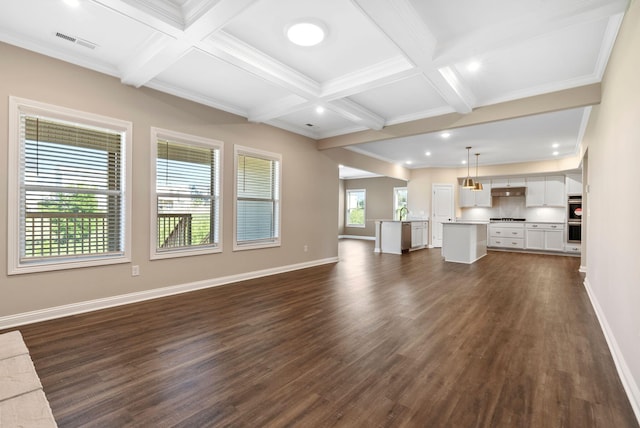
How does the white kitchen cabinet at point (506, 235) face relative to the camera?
toward the camera

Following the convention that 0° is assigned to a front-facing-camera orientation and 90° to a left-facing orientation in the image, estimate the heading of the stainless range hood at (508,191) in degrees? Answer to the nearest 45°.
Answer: approximately 0°

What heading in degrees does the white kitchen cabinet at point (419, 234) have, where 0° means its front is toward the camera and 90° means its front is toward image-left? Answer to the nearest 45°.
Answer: approximately 315°

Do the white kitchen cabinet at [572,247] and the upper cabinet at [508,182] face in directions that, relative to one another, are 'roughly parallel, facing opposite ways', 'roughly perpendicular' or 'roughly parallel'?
roughly parallel

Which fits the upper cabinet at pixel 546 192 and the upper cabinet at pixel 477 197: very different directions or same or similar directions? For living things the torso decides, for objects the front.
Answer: same or similar directions

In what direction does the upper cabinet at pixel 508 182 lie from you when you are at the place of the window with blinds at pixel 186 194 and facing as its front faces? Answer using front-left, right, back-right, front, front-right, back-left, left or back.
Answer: front-left

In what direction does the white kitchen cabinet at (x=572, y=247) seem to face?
toward the camera

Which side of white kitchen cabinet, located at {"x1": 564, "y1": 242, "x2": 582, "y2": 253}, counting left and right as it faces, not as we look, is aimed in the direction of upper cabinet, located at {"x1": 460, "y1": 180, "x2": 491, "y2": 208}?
right

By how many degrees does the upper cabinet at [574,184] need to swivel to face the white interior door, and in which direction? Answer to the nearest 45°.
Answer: approximately 90° to its right

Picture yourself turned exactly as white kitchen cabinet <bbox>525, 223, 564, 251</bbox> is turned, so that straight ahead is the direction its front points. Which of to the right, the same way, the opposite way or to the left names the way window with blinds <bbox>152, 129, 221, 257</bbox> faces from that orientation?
to the left

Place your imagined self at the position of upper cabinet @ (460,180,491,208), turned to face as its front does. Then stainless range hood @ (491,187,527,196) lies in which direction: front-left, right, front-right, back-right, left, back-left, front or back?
left

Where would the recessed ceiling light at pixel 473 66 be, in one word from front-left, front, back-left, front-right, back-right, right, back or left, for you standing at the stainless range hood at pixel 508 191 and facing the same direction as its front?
front

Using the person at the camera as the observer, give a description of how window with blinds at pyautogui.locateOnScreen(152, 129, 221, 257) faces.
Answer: facing the viewer and to the right of the viewer

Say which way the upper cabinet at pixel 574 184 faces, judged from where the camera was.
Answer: facing the viewer

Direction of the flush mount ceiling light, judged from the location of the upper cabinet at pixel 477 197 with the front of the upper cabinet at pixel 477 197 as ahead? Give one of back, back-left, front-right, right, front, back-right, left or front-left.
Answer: front

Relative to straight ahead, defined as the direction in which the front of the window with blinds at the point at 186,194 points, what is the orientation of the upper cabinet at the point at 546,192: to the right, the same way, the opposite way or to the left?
to the right

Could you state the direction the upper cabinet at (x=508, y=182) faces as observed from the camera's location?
facing the viewer
